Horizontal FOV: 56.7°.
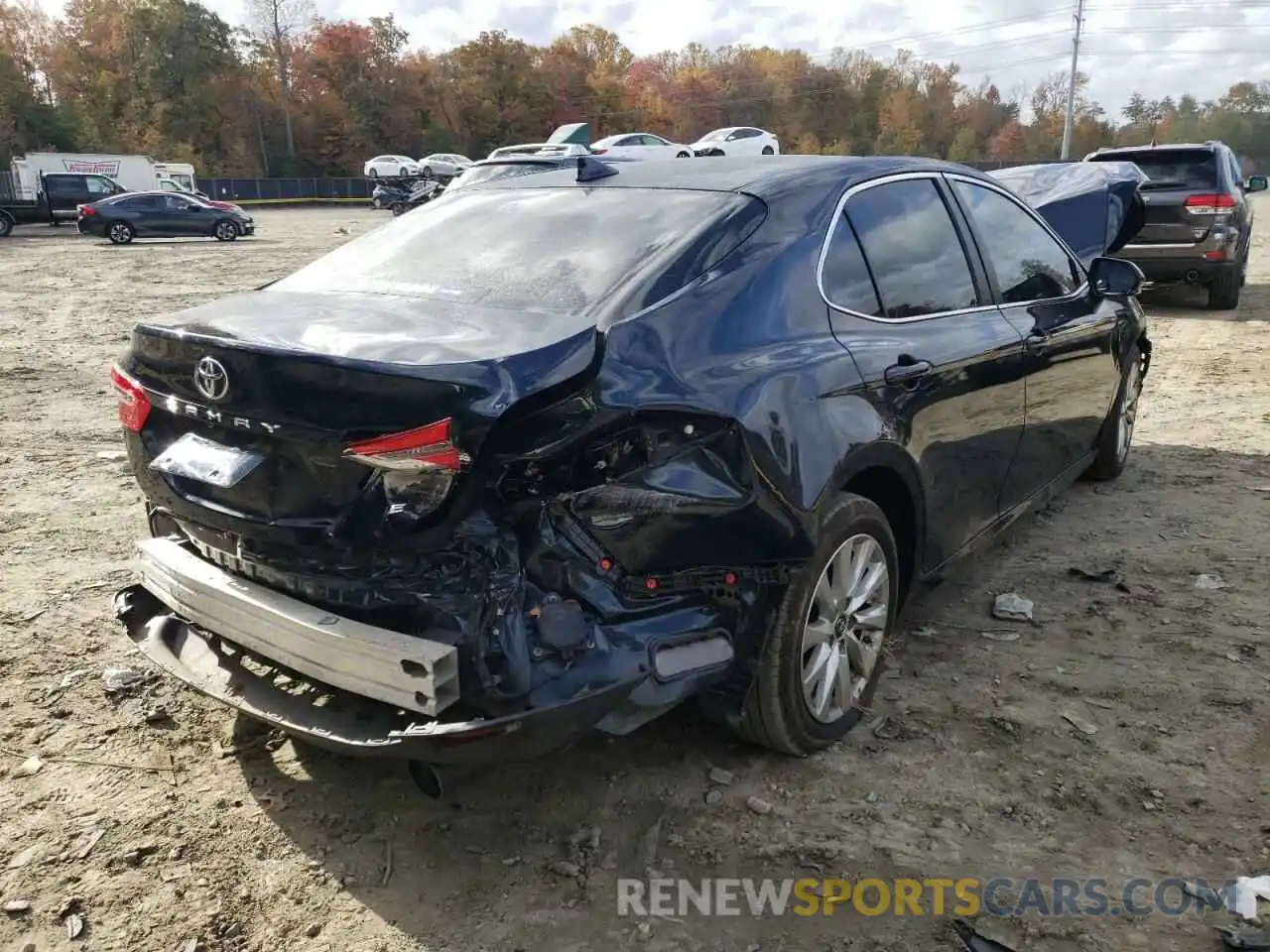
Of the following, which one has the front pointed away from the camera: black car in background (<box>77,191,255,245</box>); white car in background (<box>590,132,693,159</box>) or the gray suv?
the gray suv

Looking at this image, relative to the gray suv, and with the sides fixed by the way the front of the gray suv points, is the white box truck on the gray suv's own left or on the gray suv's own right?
on the gray suv's own left

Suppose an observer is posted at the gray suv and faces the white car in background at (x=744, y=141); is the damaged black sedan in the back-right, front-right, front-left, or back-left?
back-left

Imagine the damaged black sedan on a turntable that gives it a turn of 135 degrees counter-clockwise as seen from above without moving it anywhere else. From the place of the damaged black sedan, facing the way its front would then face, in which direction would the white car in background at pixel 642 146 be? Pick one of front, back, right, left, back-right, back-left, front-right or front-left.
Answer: right

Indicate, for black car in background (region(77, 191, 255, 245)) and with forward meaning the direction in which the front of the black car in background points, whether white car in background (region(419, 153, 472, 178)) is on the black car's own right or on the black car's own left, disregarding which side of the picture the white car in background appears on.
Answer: on the black car's own left

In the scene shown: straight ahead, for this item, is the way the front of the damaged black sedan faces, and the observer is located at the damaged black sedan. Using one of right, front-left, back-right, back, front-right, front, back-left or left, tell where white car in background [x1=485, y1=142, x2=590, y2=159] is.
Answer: front-left

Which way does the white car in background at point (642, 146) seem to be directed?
to the viewer's right

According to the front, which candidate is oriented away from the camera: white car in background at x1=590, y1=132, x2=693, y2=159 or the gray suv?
the gray suv

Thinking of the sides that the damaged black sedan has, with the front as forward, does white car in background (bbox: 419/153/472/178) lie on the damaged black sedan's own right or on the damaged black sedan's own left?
on the damaged black sedan's own left

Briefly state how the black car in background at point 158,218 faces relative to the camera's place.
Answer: facing to the right of the viewer

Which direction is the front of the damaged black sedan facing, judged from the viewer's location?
facing away from the viewer and to the right of the viewer

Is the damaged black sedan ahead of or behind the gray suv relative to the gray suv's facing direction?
behind

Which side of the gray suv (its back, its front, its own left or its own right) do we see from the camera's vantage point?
back
